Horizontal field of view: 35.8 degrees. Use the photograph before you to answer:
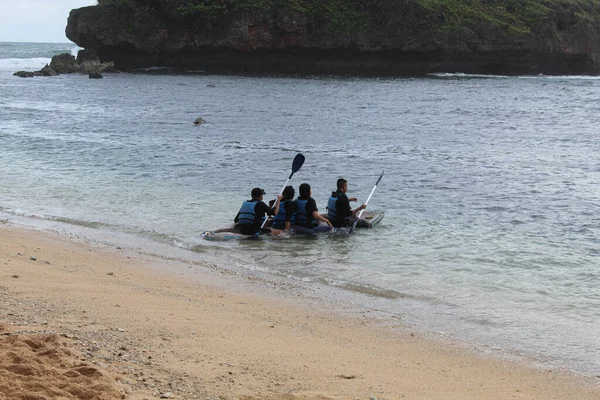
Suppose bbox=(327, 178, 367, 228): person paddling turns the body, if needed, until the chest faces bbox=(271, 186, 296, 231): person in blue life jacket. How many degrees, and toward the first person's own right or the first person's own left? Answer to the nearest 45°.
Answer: approximately 135° to the first person's own left

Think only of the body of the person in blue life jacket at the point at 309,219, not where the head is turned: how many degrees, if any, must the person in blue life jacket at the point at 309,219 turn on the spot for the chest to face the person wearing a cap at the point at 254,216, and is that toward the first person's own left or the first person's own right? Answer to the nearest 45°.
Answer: approximately 180°

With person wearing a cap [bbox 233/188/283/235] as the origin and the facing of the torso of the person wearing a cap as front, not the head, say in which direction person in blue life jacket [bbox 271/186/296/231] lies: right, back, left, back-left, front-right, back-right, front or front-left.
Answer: front

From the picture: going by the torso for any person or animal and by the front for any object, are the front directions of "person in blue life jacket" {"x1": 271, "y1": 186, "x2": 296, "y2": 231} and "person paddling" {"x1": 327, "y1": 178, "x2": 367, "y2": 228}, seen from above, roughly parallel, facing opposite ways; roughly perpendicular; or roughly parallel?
roughly parallel

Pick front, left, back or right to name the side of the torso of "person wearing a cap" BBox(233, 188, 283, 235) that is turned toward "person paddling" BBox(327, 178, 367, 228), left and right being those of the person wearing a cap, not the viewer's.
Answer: front

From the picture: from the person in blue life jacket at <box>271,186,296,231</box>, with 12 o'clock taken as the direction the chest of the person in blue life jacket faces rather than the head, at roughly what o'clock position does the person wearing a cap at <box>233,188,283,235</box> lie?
The person wearing a cap is roughly at 6 o'clock from the person in blue life jacket.

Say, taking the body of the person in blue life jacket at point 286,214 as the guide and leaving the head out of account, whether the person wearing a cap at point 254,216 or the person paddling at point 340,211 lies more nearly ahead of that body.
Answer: the person paddling

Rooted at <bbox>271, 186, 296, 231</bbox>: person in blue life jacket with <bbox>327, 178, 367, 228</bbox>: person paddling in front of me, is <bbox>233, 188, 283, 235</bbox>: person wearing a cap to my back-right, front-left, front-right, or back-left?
back-right

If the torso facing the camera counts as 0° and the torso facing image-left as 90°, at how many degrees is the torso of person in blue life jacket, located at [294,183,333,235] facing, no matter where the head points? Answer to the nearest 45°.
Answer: approximately 225°

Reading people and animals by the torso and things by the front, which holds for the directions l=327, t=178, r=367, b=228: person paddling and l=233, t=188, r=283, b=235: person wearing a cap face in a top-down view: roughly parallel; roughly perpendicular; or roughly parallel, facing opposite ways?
roughly parallel

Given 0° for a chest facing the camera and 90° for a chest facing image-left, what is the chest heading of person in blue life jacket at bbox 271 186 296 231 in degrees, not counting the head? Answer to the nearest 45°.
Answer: approximately 225°

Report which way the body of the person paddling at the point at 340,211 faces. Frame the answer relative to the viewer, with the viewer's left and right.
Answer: facing away from the viewer and to the right of the viewer

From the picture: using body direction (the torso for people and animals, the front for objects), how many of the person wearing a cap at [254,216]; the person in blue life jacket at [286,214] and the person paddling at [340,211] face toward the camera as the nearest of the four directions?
0
